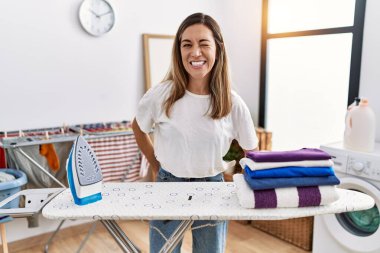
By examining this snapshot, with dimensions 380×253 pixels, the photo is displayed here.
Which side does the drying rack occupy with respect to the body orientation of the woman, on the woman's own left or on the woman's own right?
on the woman's own right

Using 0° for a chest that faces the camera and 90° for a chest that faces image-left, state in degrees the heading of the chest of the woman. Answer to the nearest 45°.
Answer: approximately 0°

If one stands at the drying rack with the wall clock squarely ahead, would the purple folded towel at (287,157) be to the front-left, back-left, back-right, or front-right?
back-right

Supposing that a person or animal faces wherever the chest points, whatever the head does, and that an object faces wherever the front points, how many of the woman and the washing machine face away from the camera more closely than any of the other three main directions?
0

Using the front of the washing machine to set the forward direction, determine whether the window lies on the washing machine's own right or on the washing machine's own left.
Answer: on the washing machine's own right

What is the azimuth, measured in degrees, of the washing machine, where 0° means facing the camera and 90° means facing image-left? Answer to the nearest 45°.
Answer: approximately 45°

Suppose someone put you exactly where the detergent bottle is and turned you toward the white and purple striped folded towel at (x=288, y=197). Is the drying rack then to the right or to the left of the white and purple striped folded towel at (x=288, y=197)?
right
